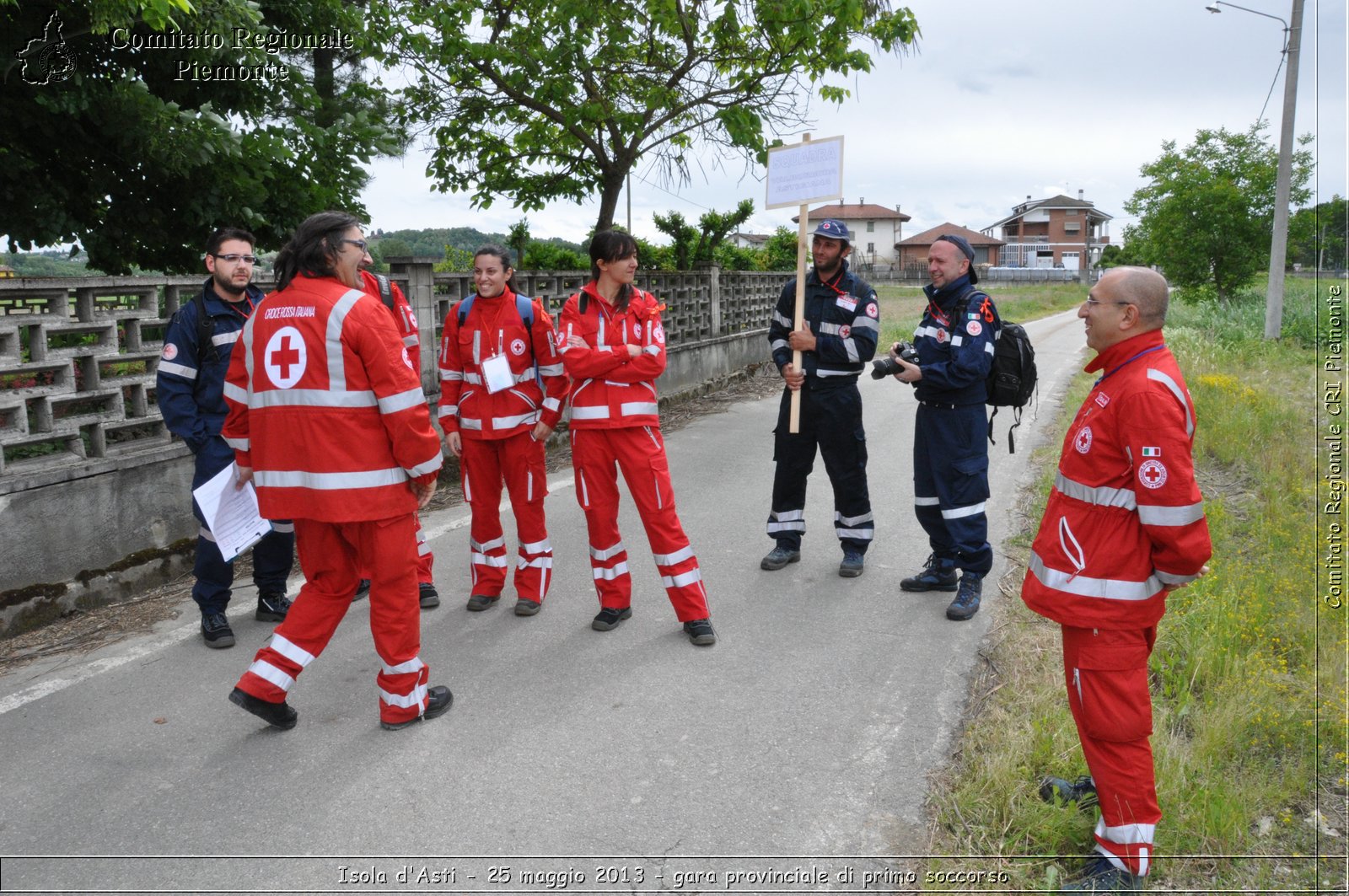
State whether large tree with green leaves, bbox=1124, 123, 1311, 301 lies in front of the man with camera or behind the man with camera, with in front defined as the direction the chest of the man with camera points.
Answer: behind

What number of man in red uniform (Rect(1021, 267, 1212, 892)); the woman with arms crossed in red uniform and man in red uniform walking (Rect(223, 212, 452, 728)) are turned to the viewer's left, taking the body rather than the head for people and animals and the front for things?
1

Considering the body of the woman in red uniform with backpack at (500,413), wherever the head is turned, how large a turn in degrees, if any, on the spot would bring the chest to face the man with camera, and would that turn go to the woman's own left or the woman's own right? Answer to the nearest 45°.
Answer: approximately 90° to the woman's own left

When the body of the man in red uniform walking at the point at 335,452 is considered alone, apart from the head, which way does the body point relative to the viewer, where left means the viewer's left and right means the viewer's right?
facing away from the viewer and to the right of the viewer

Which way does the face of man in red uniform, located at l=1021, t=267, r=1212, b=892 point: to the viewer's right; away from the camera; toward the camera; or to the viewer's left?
to the viewer's left

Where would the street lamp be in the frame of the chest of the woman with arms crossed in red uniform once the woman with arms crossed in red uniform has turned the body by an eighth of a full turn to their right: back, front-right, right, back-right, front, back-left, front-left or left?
back

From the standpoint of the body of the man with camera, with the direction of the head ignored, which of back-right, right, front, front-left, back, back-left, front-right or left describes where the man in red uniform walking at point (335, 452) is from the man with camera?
front

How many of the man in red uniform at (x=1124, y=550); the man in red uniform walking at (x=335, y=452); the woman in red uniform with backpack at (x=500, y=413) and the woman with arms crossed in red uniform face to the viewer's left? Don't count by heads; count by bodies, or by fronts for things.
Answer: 1

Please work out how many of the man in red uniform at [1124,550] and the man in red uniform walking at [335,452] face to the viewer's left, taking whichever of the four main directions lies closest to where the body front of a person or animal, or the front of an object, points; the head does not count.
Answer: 1

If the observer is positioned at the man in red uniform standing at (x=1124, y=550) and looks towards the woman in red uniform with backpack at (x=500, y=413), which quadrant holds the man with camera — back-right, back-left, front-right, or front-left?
front-right

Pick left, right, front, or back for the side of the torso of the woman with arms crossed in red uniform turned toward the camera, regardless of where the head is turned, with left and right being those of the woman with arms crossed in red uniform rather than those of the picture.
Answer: front

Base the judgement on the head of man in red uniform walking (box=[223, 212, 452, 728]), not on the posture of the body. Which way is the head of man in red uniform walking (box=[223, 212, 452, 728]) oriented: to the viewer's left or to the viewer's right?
to the viewer's right

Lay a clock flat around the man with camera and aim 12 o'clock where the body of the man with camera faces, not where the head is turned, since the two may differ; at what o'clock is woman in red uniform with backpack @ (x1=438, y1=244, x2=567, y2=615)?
The woman in red uniform with backpack is roughly at 1 o'clock from the man with camera.

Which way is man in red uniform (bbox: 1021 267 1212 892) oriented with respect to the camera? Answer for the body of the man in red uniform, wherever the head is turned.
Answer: to the viewer's left

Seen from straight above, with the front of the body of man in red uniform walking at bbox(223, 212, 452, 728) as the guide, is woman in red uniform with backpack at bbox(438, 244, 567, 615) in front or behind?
in front
